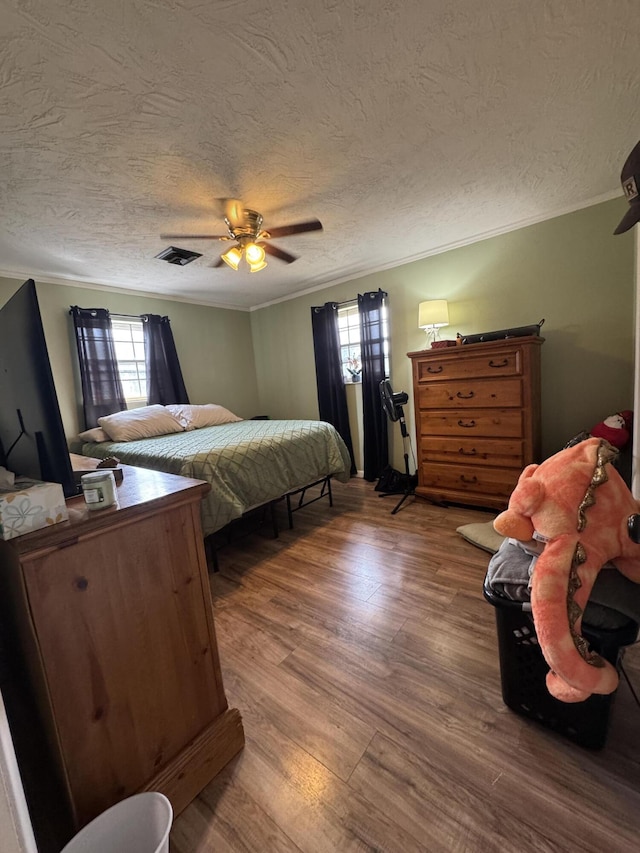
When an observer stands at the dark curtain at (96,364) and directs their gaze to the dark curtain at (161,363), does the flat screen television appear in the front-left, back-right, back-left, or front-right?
back-right

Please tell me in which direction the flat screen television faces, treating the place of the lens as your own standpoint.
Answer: facing away from the viewer and to the right of the viewer

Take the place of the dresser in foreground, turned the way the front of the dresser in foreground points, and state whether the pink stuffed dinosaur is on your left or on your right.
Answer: on your right

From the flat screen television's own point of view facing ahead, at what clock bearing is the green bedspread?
The green bedspread is roughly at 12 o'clock from the flat screen television.

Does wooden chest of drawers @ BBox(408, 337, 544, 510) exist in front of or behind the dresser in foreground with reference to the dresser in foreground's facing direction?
in front

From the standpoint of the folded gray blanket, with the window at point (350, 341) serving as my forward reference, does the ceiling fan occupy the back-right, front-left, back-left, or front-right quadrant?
front-left

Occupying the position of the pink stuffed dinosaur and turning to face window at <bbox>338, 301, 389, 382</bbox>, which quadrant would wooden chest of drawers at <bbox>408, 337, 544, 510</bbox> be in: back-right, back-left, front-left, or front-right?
front-right

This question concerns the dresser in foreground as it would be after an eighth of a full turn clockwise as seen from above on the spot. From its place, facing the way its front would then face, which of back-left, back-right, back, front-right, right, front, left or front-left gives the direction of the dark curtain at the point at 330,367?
front-left

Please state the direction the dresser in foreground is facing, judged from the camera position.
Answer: facing away from the viewer and to the right of the viewer

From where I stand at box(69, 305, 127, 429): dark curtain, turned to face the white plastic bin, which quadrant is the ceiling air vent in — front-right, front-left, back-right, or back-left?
front-left

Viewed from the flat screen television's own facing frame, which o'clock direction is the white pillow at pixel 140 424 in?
The white pillow is roughly at 11 o'clock from the flat screen television.

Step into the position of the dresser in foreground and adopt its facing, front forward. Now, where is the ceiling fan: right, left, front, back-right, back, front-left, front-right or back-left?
front

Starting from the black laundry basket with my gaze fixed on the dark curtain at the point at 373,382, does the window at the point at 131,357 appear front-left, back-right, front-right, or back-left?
front-left

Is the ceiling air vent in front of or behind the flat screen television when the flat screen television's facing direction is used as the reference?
in front
